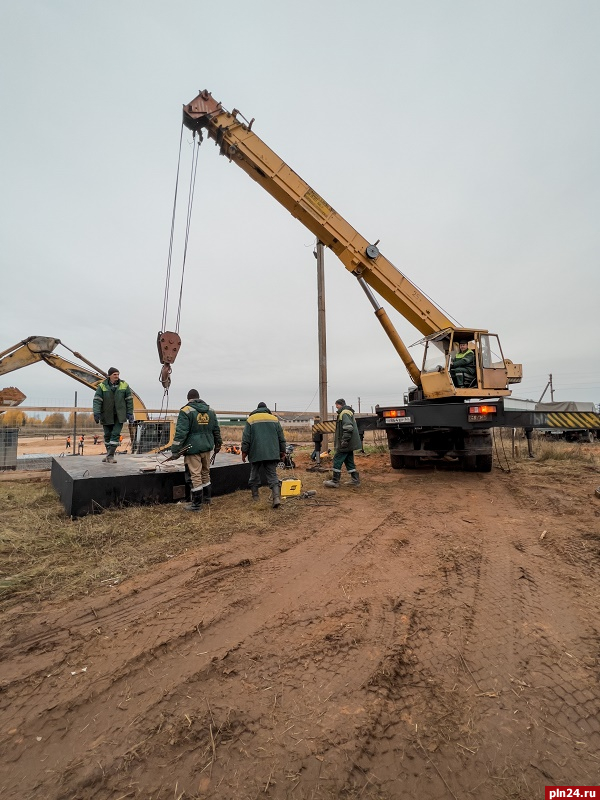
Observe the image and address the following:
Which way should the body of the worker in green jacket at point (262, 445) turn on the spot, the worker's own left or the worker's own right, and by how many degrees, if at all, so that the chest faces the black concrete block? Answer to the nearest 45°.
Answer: approximately 90° to the worker's own left

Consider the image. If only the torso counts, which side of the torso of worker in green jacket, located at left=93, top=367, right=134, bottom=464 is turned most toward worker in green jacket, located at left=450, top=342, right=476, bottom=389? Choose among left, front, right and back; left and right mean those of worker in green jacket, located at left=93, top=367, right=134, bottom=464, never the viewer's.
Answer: left

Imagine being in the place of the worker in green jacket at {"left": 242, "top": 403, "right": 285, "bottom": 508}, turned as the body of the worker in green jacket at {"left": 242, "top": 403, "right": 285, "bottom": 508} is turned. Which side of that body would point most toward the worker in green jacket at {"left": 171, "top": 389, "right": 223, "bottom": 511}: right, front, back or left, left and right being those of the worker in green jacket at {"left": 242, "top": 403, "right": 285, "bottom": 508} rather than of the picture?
left

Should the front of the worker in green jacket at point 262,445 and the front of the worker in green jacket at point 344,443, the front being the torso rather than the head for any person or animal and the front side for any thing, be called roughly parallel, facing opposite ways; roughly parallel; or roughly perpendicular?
roughly perpendicular

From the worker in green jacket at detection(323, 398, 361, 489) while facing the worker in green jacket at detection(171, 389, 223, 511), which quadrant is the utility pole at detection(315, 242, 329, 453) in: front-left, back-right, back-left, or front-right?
back-right

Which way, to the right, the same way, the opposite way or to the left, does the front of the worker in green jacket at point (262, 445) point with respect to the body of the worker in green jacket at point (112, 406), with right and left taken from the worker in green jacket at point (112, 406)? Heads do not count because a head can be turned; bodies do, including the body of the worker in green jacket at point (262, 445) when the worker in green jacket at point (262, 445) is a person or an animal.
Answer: the opposite way

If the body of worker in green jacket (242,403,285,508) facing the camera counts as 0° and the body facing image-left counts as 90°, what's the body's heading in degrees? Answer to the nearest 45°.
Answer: approximately 180°

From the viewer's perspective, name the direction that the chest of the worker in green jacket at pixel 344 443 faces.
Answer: to the viewer's left

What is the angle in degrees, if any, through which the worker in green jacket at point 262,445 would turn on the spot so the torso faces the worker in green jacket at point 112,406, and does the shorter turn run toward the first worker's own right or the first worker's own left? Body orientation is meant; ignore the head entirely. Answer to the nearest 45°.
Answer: approximately 45° to the first worker's own left
